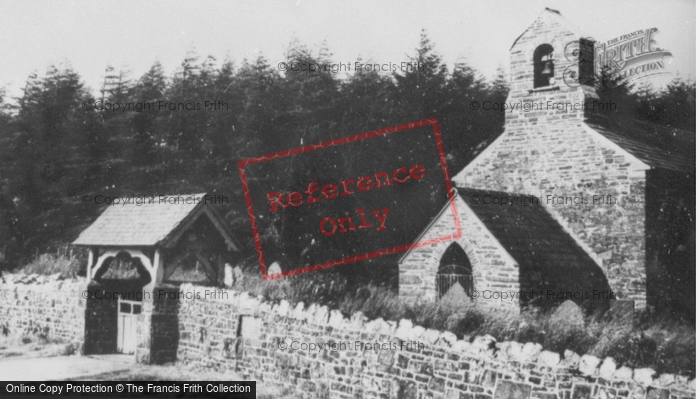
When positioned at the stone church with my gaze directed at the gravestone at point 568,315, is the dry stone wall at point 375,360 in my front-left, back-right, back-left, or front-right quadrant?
front-right

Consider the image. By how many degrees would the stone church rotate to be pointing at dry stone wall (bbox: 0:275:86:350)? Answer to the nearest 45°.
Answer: approximately 45° to its right

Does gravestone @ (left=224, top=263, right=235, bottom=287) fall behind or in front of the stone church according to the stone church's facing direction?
in front

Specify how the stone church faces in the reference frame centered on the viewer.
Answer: facing the viewer and to the left of the viewer

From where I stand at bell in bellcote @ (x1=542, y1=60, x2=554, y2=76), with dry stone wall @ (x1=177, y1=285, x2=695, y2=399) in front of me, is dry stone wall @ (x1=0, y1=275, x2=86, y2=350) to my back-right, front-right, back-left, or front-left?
front-right

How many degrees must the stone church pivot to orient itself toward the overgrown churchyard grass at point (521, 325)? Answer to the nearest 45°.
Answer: approximately 45° to its left

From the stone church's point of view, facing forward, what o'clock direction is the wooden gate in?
The wooden gate is roughly at 1 o'clock from the stone church.
